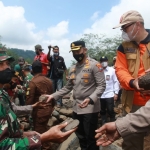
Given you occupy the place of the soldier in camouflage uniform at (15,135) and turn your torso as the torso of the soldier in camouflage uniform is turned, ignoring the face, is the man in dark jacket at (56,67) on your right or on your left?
on your left

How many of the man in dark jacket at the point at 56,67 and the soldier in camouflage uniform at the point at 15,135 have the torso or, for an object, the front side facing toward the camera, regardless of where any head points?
1

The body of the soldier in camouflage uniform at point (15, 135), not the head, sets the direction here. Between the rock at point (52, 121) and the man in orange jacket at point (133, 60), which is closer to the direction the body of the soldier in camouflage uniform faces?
the man in orange jacket

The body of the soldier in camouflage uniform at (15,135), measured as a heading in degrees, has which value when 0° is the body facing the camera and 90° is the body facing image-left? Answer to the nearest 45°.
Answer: approximately 270°

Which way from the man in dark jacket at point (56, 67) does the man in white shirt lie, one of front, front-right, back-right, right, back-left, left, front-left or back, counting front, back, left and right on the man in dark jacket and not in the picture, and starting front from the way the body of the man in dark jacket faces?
front-left

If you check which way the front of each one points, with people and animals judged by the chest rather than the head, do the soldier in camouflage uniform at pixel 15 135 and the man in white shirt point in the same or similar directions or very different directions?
very different directions

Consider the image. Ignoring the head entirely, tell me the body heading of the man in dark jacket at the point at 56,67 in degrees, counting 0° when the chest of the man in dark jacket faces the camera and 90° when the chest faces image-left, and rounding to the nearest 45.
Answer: approximately 0°

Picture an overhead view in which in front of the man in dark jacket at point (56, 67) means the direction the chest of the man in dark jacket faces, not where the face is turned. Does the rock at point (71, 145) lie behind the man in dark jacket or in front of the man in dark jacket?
in front
